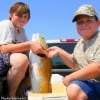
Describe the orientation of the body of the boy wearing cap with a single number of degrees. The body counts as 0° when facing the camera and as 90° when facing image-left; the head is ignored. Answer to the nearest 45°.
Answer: approximately 45°
